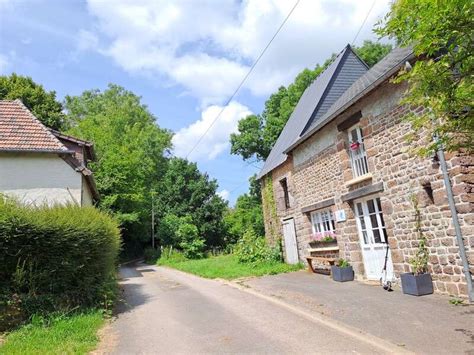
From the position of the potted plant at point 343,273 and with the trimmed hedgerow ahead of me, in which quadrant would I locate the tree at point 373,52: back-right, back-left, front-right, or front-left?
back-right

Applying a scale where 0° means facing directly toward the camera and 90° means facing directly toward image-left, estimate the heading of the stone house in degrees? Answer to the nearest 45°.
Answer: approximately 45°

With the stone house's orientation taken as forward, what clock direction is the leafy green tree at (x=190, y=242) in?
The leafy green tree is roughly at 3 o'clock from the stone house.

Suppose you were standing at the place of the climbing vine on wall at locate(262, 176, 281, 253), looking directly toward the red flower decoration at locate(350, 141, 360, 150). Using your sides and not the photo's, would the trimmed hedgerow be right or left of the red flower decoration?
right

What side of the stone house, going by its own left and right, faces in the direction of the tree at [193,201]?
right

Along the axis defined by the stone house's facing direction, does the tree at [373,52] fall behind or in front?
behind

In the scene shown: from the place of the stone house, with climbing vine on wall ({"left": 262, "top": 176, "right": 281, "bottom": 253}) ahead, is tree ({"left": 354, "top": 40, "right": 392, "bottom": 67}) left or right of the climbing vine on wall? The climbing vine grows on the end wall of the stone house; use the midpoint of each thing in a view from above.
right

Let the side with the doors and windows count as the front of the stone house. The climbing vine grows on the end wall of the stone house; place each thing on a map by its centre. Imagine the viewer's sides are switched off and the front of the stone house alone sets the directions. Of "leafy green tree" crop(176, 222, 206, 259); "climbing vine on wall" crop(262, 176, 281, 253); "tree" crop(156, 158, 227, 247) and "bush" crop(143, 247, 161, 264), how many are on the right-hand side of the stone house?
4

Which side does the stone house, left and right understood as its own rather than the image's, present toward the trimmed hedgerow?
front

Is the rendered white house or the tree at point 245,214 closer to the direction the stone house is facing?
the rendered white house

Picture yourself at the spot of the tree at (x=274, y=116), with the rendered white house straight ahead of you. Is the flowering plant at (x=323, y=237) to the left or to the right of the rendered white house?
left
